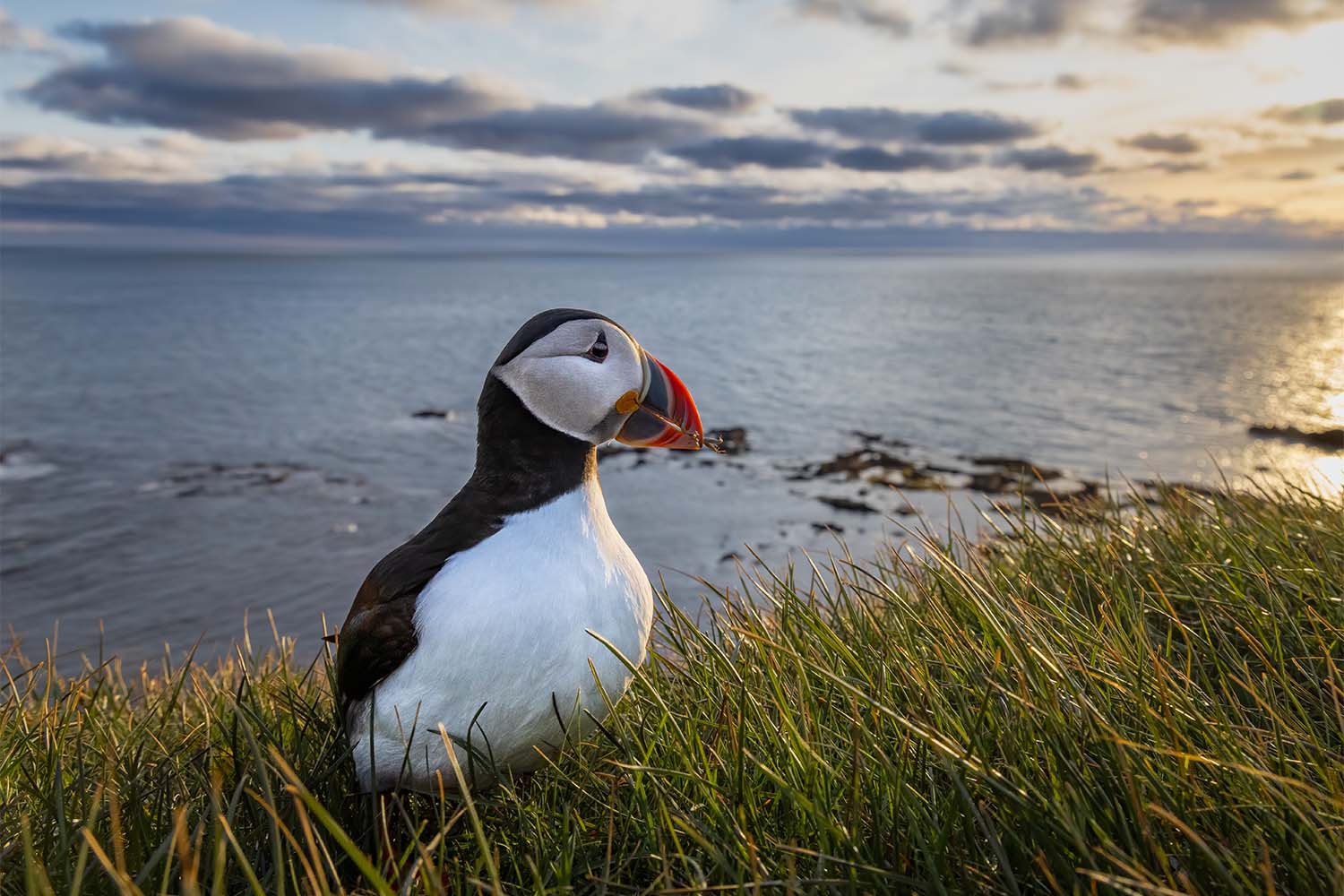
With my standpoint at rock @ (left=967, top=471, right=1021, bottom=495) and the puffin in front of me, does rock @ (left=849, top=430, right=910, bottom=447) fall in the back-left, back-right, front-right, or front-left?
back-right

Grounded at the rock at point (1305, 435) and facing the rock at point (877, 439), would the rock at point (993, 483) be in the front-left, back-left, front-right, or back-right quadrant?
front-left

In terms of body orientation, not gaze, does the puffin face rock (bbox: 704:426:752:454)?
no

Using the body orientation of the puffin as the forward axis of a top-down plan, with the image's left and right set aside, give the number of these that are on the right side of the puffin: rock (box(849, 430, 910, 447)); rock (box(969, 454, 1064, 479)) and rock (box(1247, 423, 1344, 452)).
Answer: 0

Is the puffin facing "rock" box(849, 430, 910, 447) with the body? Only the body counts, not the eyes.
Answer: no

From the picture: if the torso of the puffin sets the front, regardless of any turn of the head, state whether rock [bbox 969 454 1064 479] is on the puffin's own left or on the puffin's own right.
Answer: on the puffin's own left

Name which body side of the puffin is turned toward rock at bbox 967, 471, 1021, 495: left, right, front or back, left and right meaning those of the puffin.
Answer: left

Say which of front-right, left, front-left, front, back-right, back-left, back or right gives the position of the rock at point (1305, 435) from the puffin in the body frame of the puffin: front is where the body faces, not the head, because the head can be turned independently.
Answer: left

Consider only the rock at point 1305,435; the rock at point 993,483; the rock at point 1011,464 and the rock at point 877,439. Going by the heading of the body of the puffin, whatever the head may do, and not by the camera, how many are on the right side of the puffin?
0

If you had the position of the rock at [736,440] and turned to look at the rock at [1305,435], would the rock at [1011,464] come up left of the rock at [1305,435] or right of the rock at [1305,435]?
right

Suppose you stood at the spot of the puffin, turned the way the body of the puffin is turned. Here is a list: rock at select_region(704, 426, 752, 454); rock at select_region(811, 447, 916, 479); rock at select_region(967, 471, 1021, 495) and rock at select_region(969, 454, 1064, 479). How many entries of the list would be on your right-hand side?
0

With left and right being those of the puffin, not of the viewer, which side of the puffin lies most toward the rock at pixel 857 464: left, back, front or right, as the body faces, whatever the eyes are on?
left

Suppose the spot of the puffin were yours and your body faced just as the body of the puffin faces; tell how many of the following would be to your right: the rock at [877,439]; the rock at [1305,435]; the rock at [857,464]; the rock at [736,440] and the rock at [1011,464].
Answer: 0

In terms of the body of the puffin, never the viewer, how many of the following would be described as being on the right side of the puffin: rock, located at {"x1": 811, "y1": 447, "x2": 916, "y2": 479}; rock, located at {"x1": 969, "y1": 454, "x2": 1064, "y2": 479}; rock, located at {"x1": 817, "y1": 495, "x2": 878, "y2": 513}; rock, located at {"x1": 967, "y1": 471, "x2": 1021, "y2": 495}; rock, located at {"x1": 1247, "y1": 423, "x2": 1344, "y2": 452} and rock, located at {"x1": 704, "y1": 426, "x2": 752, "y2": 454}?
0

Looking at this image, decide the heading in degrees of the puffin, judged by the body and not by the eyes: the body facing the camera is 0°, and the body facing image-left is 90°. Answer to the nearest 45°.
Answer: approximately 315°
